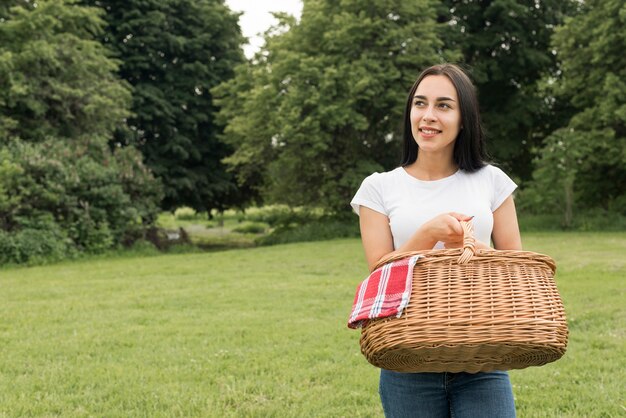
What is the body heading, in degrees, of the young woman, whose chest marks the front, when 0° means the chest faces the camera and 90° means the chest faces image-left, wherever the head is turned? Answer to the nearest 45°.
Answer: approximately 0°

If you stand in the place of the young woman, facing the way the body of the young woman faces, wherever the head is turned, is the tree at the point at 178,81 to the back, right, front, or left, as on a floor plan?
back

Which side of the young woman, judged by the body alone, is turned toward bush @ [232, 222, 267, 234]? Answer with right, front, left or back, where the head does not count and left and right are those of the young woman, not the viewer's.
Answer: back

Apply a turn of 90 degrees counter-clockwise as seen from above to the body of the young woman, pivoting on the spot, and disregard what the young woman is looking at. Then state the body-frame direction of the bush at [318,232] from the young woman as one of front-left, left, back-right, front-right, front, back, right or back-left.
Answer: left

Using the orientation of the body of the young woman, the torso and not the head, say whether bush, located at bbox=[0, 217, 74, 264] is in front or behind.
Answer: behind

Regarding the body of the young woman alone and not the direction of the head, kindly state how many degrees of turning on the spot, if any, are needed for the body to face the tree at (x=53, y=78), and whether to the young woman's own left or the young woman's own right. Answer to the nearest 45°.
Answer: approximately 135° to the young woman's own right

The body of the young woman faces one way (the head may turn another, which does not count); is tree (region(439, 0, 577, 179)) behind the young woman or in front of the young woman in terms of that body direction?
behind

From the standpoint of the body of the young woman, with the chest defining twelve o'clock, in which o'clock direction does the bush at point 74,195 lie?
The bush is roughly at 5 o'clock from the young woman.

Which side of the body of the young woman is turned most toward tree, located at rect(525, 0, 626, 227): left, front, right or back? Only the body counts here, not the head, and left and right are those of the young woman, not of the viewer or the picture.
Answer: back
